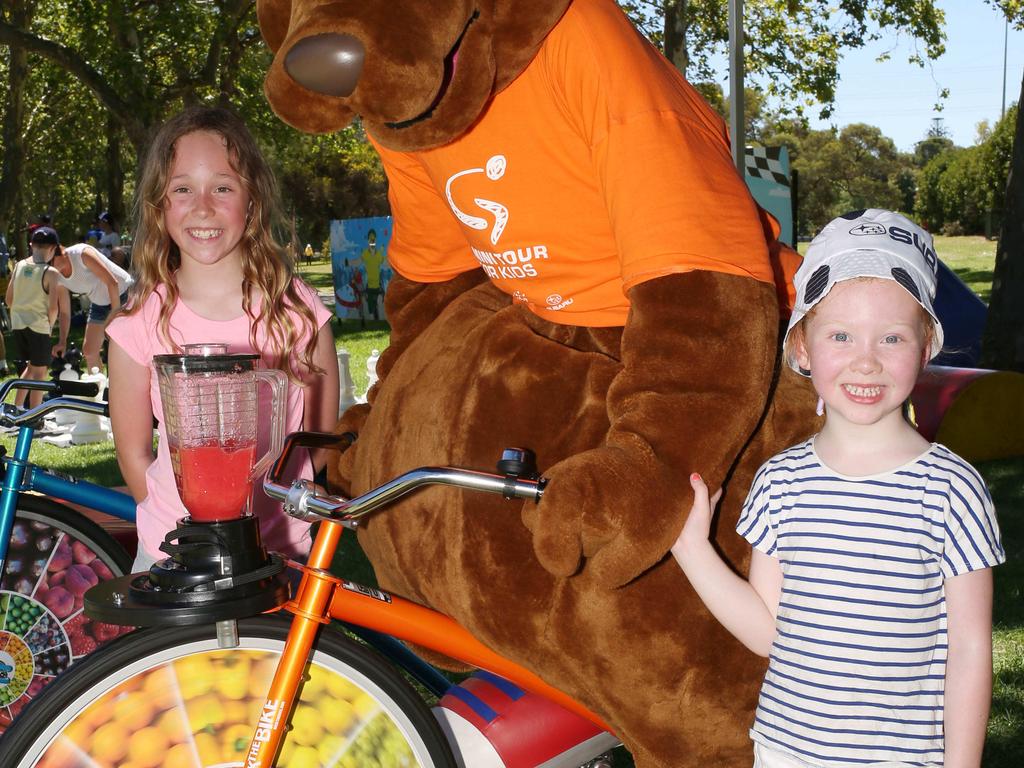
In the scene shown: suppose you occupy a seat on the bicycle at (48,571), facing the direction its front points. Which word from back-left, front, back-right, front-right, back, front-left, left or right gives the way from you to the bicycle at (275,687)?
left

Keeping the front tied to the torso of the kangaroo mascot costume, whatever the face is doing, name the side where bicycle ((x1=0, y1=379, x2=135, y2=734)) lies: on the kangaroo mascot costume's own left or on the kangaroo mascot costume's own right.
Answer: on the kangaroo mascot costume's own right

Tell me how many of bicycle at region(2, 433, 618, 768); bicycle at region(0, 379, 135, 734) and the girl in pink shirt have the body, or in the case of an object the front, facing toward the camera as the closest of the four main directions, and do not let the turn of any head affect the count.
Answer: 1

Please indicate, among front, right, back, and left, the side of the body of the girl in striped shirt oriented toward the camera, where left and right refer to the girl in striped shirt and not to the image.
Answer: front

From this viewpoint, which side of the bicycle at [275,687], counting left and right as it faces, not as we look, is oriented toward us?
left

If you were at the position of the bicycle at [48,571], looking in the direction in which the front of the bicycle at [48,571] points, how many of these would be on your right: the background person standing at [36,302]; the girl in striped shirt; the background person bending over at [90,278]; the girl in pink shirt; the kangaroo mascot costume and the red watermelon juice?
2

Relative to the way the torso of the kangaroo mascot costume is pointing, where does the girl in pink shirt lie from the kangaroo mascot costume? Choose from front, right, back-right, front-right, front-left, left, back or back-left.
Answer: right

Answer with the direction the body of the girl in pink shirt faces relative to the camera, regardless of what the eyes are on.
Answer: toward the camera

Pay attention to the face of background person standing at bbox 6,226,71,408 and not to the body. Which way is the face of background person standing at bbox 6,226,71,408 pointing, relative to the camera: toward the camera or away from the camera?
away from the camera

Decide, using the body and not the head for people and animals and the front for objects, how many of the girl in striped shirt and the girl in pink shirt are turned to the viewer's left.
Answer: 0

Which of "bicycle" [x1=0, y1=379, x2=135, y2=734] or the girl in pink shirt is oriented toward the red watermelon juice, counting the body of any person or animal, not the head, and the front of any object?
the girl in pink shirt

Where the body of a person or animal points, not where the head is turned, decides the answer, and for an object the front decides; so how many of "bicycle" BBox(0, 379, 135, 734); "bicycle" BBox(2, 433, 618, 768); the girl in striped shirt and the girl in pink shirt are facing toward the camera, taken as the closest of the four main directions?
2

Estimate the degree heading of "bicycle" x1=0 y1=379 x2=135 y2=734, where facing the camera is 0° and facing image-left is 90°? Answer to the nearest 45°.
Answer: approximately 90°

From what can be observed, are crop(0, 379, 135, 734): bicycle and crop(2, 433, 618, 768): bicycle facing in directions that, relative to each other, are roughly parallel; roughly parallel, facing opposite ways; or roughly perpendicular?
roughly parallel

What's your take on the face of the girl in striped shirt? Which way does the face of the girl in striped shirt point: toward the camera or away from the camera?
toward the camera

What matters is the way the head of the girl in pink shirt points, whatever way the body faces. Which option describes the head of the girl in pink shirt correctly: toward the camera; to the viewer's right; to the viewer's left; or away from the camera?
toward the camera

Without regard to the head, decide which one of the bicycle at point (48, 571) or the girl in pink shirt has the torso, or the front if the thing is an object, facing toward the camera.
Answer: the girl in pink shirt

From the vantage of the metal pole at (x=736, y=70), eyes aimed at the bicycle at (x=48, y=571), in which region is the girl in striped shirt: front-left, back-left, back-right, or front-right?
front-left
